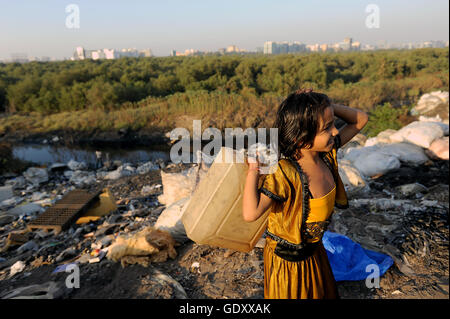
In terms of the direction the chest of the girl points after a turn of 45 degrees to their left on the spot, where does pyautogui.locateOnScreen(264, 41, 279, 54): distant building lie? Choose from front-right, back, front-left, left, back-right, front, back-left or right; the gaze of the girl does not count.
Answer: left

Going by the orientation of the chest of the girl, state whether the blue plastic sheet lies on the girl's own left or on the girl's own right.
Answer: on the girl's own left

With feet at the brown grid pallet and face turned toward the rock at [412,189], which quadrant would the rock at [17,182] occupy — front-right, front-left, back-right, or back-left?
back-left

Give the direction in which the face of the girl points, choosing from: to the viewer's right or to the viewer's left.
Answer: to the viewer's right
